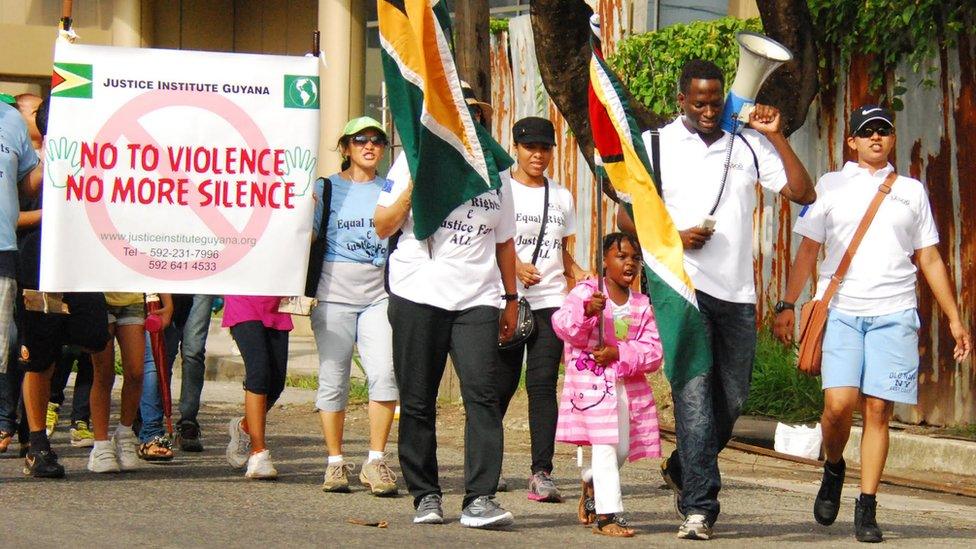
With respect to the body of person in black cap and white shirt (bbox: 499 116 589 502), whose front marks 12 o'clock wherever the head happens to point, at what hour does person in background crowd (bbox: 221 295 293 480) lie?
person in background crowd (bbox: 221 295 293 480) is roughly at 3 o'clock from person in black cap and white shirt (bbox: 499 116 589 502).

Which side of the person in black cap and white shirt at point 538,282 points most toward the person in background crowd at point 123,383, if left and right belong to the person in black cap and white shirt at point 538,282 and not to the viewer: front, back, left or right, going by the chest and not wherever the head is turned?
right

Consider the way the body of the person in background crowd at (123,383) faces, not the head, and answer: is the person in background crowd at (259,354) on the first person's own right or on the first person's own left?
on the first person's own left

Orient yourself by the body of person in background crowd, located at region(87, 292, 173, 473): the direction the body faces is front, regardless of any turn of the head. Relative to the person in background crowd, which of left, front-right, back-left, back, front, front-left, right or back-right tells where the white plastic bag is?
left

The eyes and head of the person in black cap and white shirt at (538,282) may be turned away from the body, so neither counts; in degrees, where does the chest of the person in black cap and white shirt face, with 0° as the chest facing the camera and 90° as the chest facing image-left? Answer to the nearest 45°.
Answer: approximately 0°
